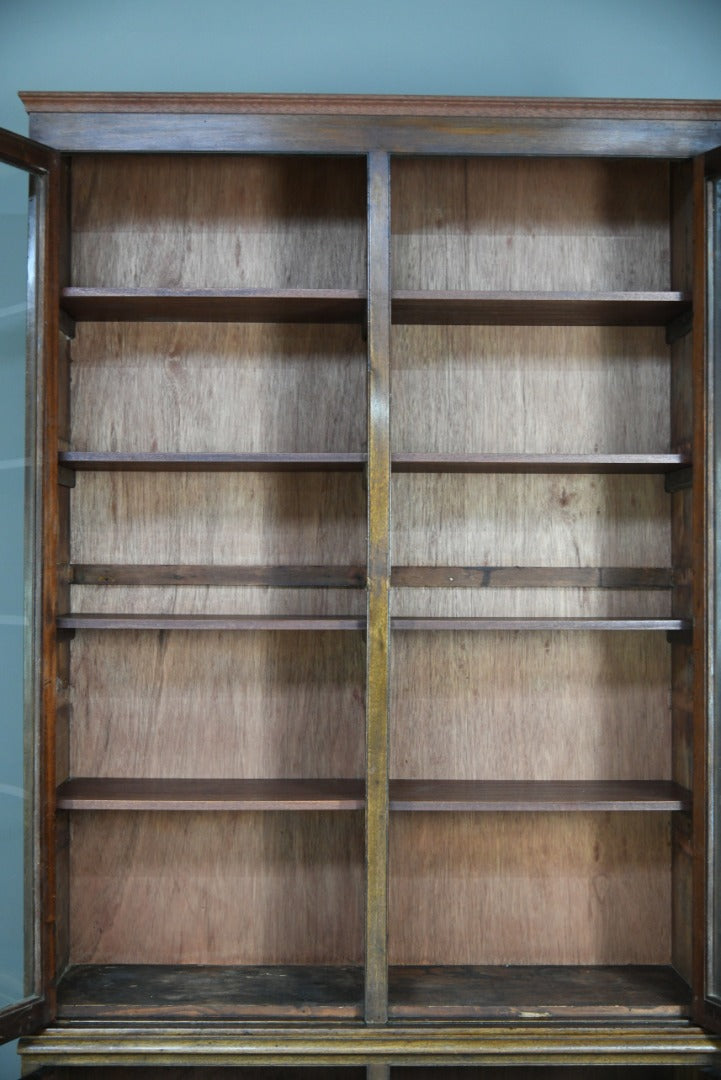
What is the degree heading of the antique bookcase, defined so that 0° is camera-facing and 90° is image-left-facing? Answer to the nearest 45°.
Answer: approximately 0°
